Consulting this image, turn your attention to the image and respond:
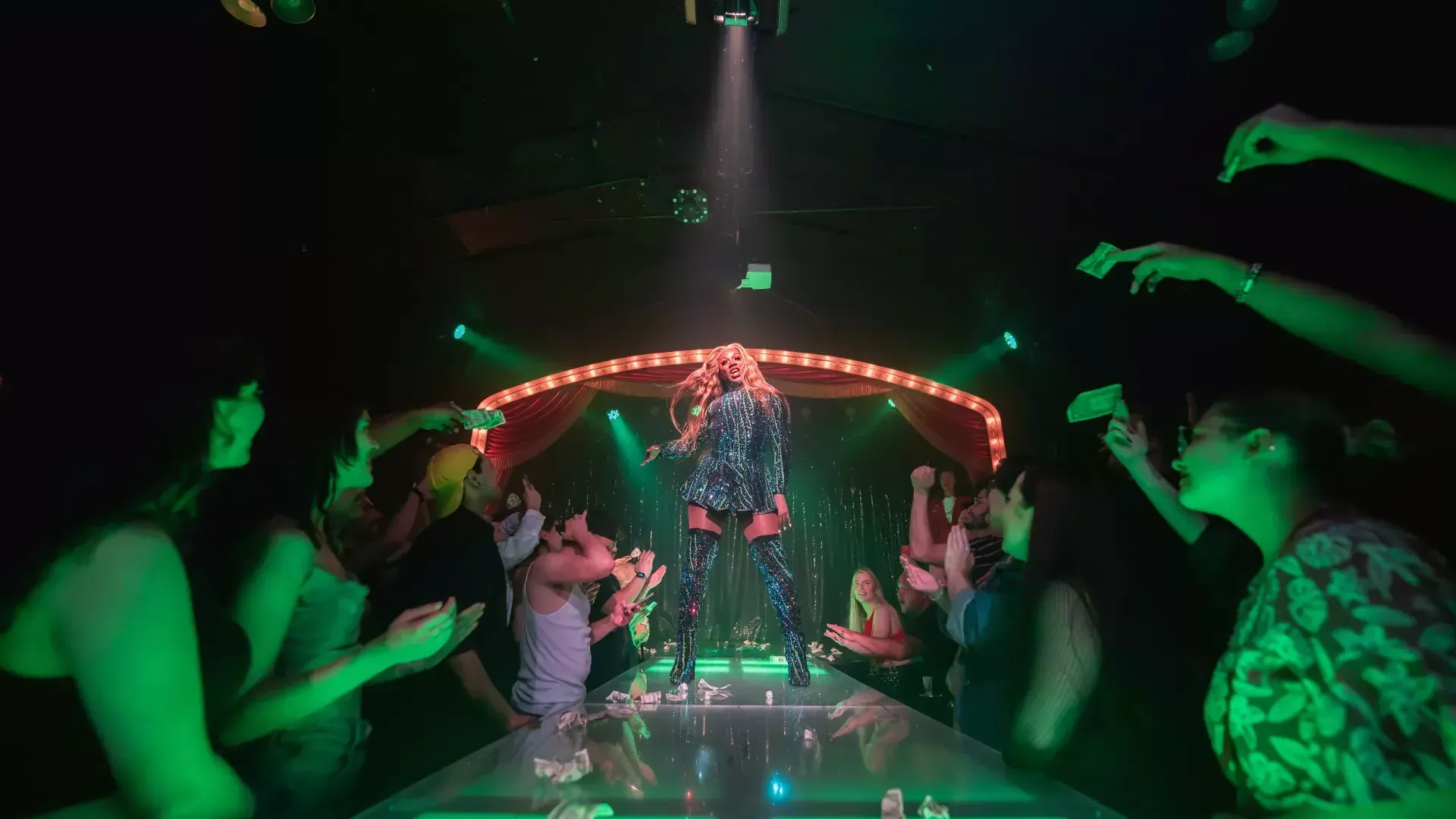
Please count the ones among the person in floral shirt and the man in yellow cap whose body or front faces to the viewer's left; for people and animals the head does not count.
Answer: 1

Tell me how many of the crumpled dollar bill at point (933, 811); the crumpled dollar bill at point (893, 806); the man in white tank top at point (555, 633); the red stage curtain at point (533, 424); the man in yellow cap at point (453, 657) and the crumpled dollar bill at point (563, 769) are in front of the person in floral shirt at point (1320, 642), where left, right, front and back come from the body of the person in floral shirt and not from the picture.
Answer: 6

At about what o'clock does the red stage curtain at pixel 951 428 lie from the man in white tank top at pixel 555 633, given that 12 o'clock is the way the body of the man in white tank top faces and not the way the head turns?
The red stage curtain is roughly at 11 o'clock from the man in white tank top.

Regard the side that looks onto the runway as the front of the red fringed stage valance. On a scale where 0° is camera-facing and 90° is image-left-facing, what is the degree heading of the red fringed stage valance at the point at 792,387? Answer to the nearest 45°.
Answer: approximately 0°

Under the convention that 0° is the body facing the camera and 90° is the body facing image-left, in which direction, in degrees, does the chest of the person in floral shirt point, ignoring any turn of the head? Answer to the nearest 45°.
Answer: approximately 90°

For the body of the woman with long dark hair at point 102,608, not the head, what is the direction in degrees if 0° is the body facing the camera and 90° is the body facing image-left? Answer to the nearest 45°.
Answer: approximately 225°

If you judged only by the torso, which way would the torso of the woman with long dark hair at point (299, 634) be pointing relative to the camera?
to the viewer's right

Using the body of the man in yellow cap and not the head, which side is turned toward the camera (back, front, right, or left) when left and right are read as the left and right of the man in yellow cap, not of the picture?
right

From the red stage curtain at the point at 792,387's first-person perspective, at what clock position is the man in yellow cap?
The man in yellow cap is roughly at 1 o'clock from the red stage curtain.

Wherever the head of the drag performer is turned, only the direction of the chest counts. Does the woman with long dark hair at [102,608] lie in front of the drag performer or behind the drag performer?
in front

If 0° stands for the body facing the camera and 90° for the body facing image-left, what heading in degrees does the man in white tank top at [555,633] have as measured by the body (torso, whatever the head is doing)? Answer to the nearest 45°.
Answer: approximately 270°

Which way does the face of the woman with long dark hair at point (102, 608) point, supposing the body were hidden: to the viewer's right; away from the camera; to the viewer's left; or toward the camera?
to the viewer's right

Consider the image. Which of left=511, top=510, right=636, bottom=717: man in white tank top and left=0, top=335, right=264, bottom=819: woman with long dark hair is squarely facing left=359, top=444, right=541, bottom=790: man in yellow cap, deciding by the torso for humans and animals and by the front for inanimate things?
the woman with long dark hair
